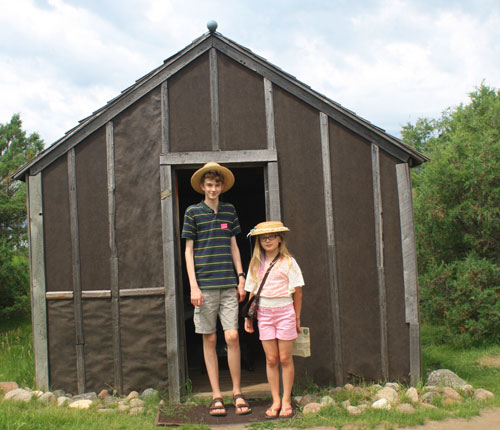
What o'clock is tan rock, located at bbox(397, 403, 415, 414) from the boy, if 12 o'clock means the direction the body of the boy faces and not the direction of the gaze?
The tan rock is roughly at 9 o'clock from the boy.

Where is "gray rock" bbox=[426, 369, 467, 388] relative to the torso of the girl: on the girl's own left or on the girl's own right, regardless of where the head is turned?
on the girl's own left

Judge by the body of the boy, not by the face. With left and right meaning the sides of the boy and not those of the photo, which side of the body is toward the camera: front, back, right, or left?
front

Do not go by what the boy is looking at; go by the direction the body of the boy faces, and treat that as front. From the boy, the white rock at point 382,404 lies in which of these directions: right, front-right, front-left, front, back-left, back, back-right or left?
left

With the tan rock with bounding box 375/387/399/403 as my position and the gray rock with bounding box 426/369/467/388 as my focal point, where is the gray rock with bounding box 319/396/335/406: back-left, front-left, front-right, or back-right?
back-left

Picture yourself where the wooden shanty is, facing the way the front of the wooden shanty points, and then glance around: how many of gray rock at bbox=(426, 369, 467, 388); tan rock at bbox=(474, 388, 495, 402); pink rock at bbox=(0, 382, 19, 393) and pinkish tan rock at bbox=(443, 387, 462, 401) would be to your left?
3

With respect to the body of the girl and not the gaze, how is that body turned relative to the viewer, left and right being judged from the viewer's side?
facing the viewer

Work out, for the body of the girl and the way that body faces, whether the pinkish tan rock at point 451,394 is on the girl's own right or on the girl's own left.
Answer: on the girl's own left
